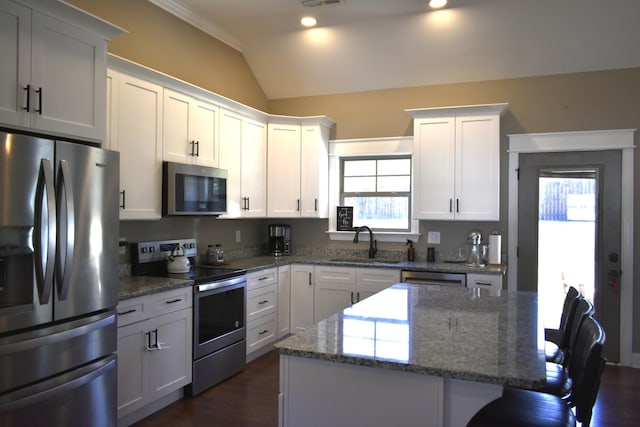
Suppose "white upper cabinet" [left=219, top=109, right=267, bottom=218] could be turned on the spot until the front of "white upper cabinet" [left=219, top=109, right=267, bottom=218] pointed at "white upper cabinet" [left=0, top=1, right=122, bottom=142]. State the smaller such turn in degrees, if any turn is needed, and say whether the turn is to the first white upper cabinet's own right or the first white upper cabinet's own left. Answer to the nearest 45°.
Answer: approximately 90° to the first white upper cabinet's own right

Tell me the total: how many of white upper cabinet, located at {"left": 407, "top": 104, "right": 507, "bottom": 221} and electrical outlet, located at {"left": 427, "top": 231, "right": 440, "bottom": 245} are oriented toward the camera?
2

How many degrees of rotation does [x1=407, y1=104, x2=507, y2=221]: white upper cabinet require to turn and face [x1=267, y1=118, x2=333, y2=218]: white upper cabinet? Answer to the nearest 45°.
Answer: approximately 90° to its right

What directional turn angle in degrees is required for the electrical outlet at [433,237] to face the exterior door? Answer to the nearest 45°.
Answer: approximately 90° to its left

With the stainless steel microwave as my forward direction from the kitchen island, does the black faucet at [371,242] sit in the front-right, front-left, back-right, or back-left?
front-right

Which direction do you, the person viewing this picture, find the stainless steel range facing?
facing the viewer and to the right of the viewer

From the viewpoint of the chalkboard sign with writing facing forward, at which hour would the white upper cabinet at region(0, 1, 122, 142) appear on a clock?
The white upper cabinet is roughly at 1 o'clock from the chalkboard sign with writing.

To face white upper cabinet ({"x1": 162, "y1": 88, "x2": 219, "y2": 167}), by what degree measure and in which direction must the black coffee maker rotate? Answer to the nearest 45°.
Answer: approximately 45° to its right

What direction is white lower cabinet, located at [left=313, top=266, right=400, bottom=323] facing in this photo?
toward the camera

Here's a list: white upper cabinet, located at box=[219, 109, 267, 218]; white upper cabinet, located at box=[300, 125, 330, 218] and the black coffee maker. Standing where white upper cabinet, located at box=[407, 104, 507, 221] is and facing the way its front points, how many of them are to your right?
3

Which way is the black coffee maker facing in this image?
toward the camera

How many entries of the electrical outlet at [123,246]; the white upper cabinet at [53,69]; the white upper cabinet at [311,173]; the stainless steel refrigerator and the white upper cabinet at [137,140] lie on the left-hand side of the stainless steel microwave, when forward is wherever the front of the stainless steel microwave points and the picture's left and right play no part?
1

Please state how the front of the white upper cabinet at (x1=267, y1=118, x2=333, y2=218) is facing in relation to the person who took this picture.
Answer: facing the viewer
